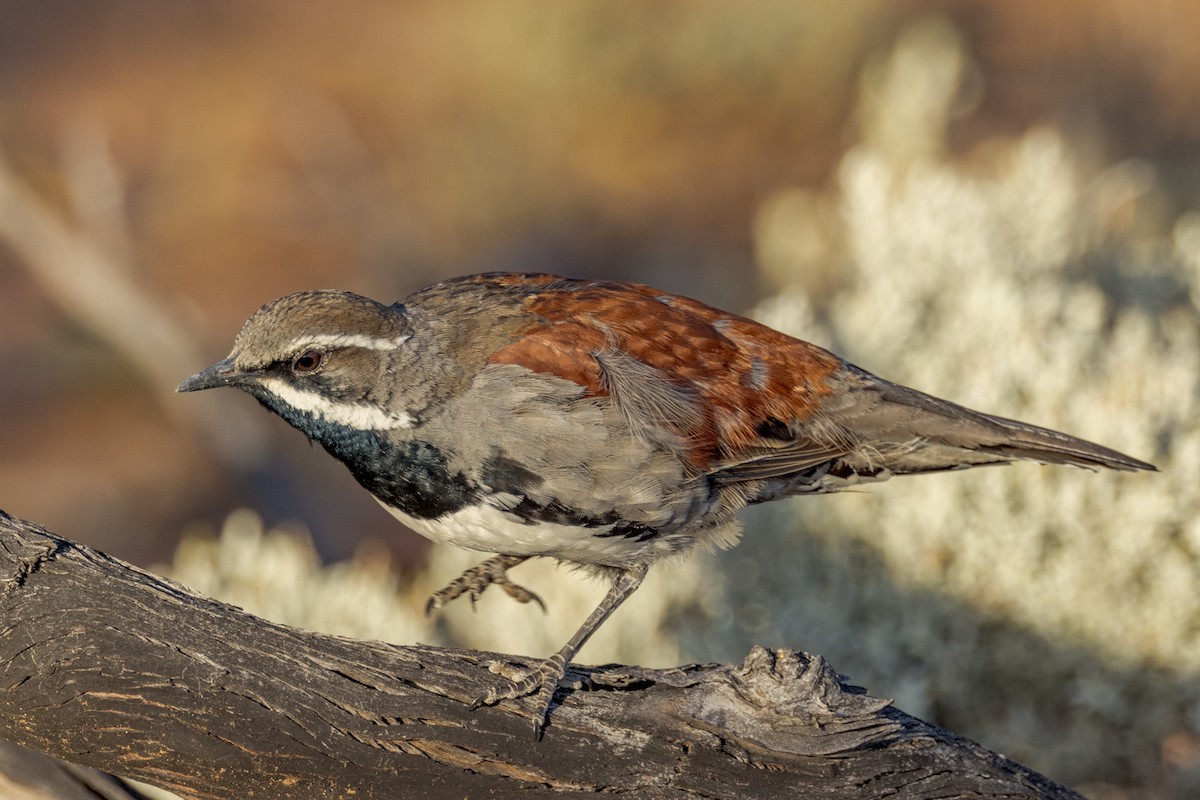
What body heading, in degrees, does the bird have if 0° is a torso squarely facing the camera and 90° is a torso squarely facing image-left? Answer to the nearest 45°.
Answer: approximately 90°
